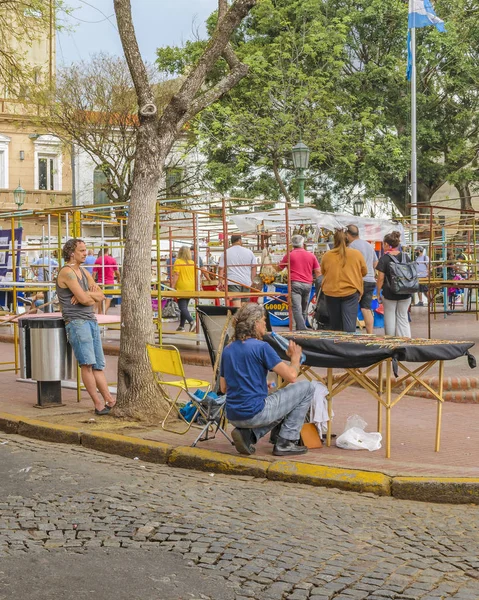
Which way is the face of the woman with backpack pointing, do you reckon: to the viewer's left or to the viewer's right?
to the viewer's left

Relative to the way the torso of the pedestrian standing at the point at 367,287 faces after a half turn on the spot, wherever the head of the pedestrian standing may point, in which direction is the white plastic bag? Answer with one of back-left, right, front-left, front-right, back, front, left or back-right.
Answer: front-right

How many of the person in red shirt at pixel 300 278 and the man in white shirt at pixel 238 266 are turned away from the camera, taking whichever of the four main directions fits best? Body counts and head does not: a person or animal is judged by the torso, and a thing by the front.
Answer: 2

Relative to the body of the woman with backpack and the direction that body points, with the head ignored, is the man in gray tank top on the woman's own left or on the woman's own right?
on the woman's own left

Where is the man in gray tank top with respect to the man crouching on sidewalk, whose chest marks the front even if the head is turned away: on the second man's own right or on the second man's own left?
on the second man's own left

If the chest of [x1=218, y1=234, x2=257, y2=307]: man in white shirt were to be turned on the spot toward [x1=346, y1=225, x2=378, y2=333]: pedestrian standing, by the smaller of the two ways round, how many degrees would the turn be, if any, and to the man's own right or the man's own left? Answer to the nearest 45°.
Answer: approximately 90° to the man's own right

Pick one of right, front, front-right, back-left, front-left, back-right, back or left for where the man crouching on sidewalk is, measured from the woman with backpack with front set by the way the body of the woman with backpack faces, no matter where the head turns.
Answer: back-left

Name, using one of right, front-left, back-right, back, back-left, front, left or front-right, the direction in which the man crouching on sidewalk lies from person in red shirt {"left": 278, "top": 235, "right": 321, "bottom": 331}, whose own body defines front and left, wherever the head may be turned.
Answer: back

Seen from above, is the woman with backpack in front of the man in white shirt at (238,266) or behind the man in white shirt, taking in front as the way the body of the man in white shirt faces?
behind

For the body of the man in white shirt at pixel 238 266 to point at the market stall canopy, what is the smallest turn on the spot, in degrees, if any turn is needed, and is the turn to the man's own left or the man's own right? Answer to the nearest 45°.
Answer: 0° — they already face it

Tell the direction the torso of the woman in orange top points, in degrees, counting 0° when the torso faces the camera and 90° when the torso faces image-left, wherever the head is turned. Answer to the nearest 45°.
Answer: approximately 180°

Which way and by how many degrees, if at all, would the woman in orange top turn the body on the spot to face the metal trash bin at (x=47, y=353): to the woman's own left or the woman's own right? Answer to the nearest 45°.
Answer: approximately 135° to the woman's own left

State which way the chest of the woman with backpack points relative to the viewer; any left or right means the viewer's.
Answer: facing away from the viewer and to the left of the viewer

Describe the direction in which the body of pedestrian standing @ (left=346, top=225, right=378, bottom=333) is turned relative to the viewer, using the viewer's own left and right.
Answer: facing away from the viewer and to the left of the viewer

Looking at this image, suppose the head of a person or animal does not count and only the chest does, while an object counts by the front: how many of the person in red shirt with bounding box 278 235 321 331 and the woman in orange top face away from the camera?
2

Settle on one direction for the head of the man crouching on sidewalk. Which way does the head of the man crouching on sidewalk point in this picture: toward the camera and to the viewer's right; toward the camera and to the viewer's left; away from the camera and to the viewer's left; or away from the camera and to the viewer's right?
away from the camera and to the viewer's right

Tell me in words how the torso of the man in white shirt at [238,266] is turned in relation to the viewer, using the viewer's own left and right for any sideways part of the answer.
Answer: facing away from the viewer

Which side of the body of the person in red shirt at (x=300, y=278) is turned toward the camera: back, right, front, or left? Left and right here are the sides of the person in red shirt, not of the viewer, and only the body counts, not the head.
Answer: back

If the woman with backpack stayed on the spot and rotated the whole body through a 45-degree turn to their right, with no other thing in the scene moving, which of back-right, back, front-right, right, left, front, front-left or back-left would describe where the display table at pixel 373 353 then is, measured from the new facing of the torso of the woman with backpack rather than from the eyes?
back

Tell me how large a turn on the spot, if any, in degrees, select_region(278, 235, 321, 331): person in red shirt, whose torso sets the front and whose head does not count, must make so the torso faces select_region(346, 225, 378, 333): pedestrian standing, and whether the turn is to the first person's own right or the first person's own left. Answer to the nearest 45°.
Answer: approximately 135° to the first person's own right
